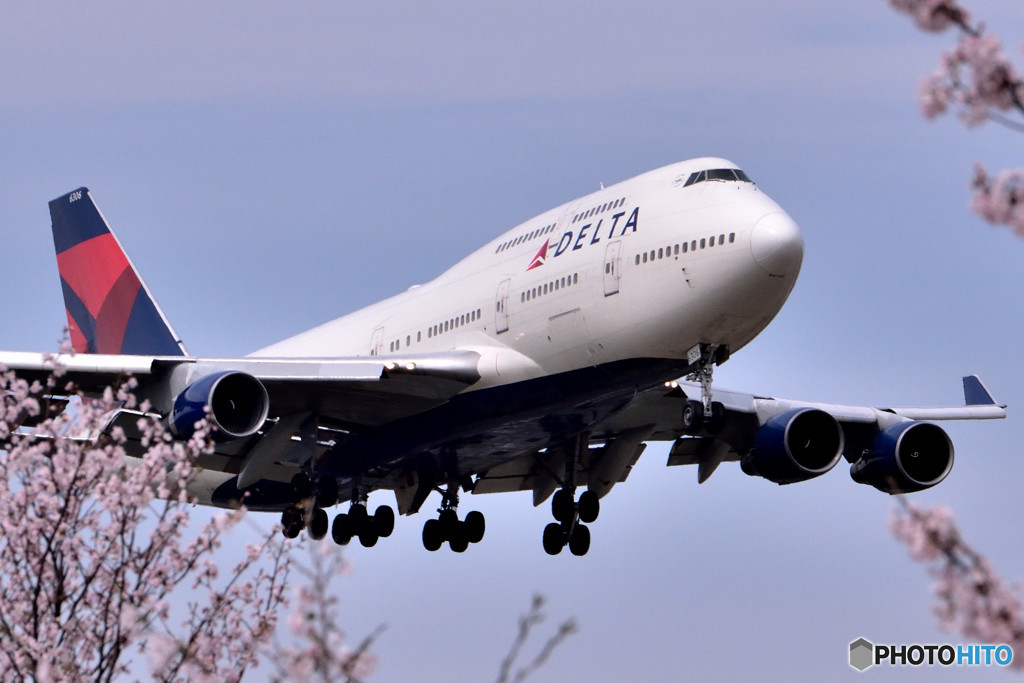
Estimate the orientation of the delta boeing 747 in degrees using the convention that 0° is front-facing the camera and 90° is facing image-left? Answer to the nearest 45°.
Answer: approximately 315°

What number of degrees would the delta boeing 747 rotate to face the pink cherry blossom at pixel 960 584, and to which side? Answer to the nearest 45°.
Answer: approximately 45° to its right
